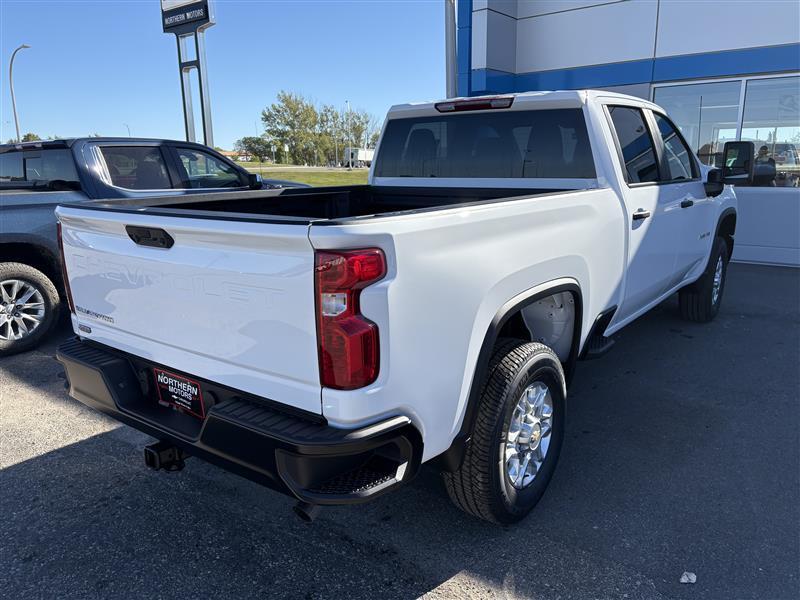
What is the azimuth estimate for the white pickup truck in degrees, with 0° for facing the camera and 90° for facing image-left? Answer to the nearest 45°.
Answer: approximately 225°

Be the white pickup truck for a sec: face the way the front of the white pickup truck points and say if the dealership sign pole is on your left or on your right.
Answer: on your left

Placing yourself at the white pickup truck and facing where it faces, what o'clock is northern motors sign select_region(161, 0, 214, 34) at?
The northern motors sign is roughly at 10 o'clock from the white pickup truck.

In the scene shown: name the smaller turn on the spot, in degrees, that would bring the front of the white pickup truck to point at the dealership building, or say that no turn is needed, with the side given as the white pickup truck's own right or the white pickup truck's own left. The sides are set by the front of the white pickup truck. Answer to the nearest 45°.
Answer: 0° — it already faces it

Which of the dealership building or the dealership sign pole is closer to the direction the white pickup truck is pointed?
the dealership building
